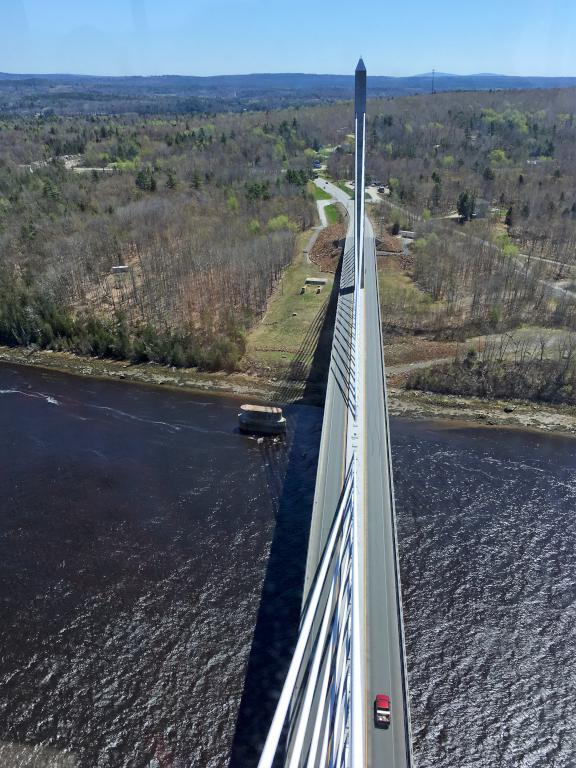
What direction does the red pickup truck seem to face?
away from the camera
